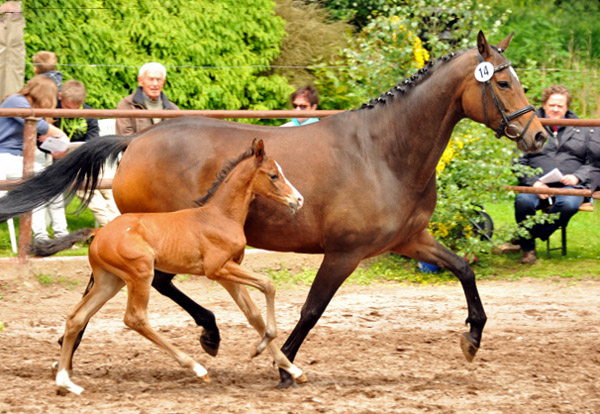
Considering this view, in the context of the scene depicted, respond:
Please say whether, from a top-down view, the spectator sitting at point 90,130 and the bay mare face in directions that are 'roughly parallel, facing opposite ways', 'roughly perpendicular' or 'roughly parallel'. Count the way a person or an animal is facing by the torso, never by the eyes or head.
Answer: roughly perpendicular

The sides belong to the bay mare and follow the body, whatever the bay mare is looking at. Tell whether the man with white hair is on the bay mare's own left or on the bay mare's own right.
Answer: on the bay mare's own left

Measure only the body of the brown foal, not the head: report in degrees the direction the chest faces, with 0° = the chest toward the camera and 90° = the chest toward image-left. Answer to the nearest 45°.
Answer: approximately 270°

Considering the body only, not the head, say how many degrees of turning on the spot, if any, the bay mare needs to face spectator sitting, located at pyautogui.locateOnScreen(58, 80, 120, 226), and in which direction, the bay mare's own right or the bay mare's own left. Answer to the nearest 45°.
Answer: approximately 135° to the bay mare's own left

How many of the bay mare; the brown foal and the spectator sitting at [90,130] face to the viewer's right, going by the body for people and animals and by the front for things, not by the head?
2

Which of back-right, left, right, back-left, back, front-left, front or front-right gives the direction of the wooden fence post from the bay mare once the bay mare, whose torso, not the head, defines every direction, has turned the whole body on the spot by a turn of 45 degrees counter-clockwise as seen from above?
left

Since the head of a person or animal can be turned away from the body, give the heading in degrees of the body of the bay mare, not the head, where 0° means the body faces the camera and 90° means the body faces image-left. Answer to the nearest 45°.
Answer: approximately 270°

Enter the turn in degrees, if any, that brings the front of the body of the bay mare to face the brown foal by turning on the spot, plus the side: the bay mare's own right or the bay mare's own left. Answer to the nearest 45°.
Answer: approximately 135° to the bay mare's own right

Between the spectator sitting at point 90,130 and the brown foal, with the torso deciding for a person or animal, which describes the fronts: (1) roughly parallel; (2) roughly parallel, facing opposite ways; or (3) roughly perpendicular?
roughly perpendicular
